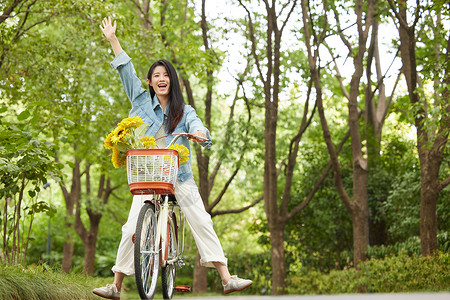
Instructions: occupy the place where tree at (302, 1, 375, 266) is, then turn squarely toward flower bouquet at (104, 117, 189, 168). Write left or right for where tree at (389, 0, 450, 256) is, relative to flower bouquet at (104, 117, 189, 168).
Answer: left

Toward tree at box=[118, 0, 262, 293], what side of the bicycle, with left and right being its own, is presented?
back

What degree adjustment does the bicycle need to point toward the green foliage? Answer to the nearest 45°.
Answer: approximately 135° to its left

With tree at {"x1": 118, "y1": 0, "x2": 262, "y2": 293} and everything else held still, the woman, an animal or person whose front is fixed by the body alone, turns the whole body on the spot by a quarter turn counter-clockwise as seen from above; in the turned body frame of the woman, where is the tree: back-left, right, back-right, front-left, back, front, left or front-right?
left

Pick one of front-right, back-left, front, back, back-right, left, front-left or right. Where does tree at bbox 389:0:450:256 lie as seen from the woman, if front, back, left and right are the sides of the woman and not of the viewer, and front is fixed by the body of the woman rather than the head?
back-left

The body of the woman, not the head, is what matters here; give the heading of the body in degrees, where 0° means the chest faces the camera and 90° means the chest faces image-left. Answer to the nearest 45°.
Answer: approximately 0°

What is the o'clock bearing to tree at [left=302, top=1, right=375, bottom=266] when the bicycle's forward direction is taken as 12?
The tree is roughly at 7 o'clock from the bicycle.

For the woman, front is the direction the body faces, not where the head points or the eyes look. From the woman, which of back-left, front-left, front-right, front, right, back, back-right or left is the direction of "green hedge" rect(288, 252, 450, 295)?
back-left

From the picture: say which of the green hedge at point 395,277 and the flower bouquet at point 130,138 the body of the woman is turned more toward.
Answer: the flower bouquet

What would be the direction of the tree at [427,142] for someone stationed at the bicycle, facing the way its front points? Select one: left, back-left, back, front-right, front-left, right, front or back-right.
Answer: back-left

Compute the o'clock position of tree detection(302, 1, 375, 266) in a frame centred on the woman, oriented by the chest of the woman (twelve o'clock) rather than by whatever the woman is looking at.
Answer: The tree is roughly at 7 o'clock from the woman.
